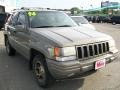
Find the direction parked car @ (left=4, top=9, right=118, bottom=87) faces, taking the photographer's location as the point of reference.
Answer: facing the viewer and to the right of the viewer
